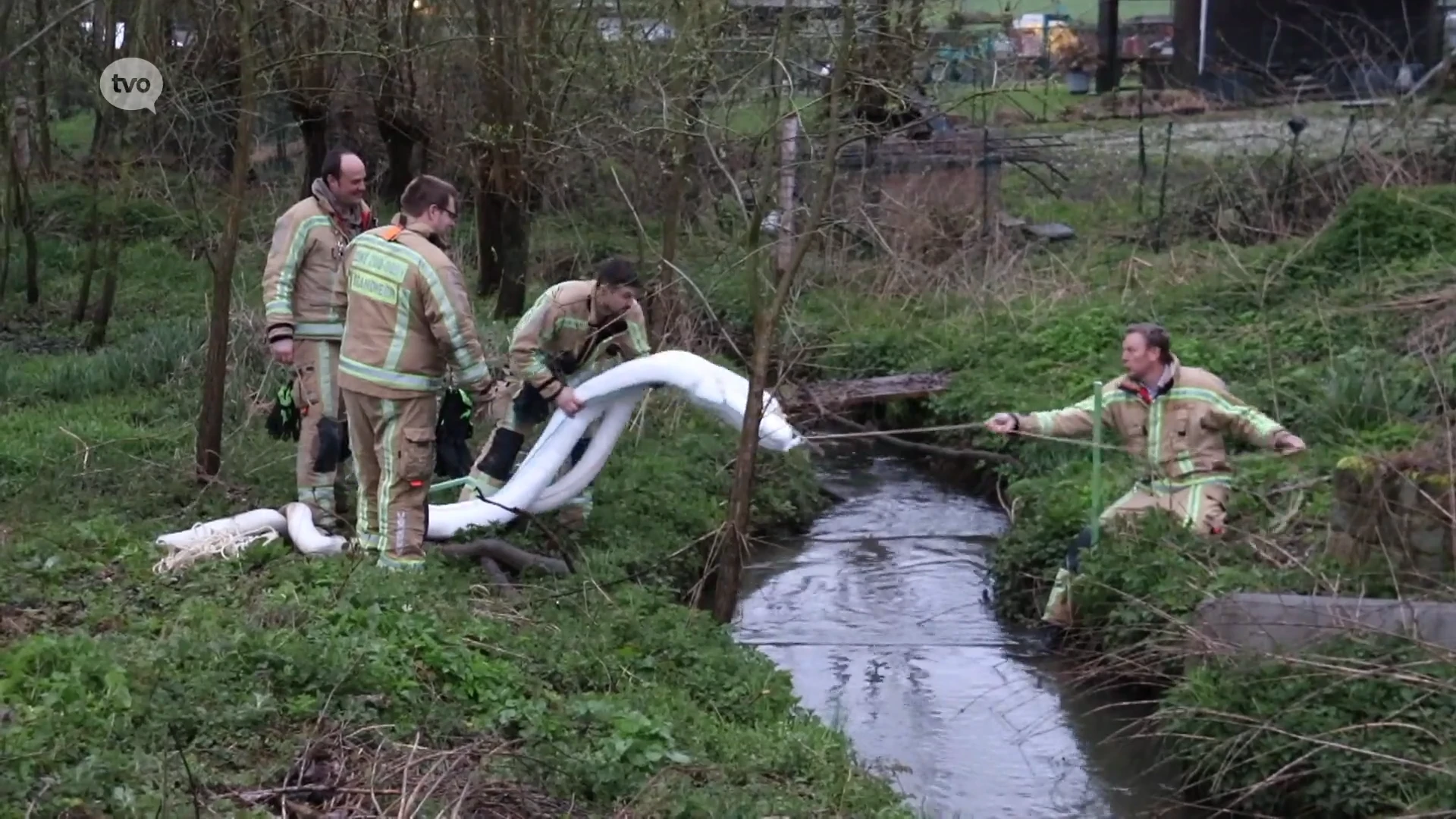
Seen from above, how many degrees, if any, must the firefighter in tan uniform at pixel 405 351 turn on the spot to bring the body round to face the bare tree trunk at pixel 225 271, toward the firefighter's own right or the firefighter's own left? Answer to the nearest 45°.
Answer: approximately 90° to the firefighter's own left

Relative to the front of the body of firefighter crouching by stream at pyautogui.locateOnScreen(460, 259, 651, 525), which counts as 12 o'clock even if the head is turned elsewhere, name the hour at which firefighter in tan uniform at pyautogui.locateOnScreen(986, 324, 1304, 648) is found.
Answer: The firefighter in tan uniform is roughly at 11 o'clock from the firefighter crouching by stream.

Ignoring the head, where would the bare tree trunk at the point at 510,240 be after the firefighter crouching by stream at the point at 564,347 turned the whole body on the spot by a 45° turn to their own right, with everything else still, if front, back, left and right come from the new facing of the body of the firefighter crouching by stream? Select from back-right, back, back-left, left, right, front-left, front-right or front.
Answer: back

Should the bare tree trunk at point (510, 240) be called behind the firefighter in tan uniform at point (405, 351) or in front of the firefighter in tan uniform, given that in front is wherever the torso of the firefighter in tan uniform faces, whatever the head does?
in front

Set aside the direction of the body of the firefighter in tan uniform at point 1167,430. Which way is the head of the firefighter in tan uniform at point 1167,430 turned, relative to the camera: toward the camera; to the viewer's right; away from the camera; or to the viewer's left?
to the viewer's left

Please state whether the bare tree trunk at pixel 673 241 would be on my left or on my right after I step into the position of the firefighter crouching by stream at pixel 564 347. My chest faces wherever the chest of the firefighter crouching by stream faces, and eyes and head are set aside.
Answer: on my left

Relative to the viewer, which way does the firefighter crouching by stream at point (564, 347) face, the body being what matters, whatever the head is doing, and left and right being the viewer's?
facing the viewer and to the right of the viewer

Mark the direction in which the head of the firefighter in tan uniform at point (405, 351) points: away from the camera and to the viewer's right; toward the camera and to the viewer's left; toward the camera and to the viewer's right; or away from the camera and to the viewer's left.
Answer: away from the camera and to the viewer's right

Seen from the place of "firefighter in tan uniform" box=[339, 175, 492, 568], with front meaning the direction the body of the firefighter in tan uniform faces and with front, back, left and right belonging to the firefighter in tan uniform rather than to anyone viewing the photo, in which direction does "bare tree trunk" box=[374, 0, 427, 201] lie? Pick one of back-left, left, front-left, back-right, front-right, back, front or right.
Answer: front-left

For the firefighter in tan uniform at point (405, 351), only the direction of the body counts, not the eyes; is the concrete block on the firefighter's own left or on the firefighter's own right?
on the firefighter's own right

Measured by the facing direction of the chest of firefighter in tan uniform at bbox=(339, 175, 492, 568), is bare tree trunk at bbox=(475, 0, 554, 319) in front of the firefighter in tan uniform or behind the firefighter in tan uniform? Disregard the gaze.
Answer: in front

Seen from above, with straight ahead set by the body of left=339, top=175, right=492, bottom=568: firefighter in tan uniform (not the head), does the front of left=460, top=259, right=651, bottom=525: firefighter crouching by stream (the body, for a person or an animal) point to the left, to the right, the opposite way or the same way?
to the right

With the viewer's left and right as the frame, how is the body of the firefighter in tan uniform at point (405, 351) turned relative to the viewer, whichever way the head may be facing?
facing away from the viewer and to the right of the viewer

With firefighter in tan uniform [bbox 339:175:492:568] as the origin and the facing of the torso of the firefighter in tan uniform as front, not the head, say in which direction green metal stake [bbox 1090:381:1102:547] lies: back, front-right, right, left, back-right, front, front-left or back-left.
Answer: front-right

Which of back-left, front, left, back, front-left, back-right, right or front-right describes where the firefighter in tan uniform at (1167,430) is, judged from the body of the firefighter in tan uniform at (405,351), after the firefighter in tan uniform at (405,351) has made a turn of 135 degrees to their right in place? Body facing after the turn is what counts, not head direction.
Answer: left

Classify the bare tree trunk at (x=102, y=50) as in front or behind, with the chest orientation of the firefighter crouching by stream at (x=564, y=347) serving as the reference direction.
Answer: behind
